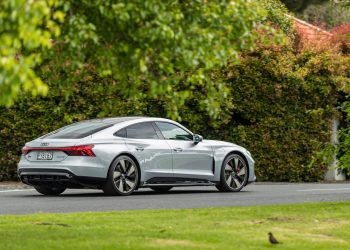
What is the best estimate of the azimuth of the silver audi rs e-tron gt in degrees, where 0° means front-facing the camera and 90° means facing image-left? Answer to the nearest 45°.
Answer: approximately 225°
